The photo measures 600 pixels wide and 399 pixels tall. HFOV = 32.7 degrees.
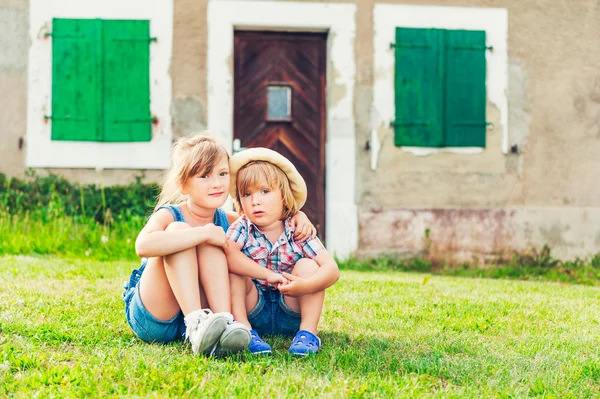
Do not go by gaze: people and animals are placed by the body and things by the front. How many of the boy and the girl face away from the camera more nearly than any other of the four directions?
0

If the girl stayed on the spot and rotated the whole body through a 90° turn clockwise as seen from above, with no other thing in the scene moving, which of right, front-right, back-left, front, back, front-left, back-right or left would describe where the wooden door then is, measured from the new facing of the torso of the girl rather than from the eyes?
back-right

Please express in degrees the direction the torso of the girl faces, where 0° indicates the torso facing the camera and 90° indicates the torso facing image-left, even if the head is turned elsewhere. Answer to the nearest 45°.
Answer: approximately 315°

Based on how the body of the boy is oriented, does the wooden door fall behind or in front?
behind

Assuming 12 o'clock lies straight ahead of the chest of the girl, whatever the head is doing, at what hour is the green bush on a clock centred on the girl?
The green bush is roughly at 7 o'clock from the girl.

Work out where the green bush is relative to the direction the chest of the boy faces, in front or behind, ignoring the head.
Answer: behind
